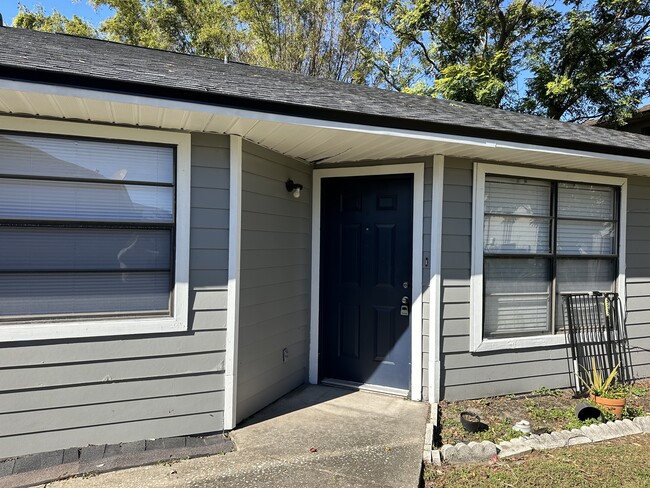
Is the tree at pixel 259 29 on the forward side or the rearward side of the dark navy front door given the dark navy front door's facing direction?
on the rearward side

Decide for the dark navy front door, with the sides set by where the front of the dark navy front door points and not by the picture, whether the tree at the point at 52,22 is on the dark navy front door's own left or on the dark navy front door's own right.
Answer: on the dark navy front door's own right

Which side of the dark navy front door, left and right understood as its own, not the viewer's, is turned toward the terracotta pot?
left

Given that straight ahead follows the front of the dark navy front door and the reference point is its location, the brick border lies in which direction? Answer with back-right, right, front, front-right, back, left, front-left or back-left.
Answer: front-right

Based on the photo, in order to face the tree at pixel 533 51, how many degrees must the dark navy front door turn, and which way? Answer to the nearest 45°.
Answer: approximately 135° to its left

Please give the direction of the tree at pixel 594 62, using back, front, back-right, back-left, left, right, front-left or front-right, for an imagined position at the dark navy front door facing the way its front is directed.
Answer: back-left

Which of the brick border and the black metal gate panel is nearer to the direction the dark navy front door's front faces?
the brick border

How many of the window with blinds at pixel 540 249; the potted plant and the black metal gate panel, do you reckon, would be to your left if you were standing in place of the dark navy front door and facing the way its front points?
3

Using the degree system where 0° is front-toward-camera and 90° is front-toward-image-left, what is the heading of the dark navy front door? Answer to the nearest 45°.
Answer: approximately 0°

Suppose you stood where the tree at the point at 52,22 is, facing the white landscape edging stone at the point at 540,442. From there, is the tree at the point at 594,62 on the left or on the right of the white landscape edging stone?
left

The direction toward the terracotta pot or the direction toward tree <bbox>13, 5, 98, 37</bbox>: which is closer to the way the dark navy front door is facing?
the terracotta pot

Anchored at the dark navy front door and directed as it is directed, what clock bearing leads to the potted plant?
The potted plant is roughly at 9 o'clock from the dark navy front door.

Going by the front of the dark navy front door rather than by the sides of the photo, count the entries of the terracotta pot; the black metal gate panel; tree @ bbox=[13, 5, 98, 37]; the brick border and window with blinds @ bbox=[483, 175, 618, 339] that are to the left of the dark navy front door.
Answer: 3

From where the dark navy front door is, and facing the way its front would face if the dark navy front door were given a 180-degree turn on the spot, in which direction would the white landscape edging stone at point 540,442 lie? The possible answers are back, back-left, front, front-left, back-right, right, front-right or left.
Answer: back-right

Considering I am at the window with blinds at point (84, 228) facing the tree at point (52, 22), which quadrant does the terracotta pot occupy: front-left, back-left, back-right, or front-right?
back-right

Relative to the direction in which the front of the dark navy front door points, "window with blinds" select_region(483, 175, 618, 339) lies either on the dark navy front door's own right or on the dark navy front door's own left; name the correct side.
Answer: on the dark navy front door's own left
